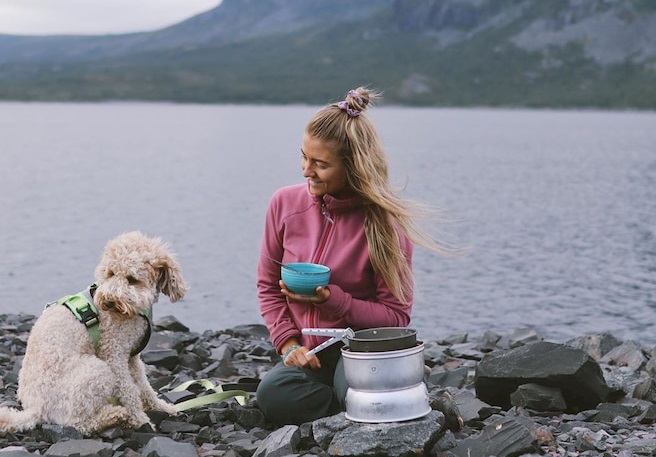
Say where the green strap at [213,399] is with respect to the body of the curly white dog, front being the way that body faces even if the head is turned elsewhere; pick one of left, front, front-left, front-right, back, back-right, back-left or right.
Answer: front-left

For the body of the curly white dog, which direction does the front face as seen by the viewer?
to the viewer's right

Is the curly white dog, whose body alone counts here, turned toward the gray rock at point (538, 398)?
yes

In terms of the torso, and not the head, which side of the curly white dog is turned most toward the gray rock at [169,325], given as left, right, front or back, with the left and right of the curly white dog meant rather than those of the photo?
left

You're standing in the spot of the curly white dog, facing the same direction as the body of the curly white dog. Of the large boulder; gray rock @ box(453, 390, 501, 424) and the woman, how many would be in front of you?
3

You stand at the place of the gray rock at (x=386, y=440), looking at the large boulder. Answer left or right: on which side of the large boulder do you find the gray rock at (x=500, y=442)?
right
